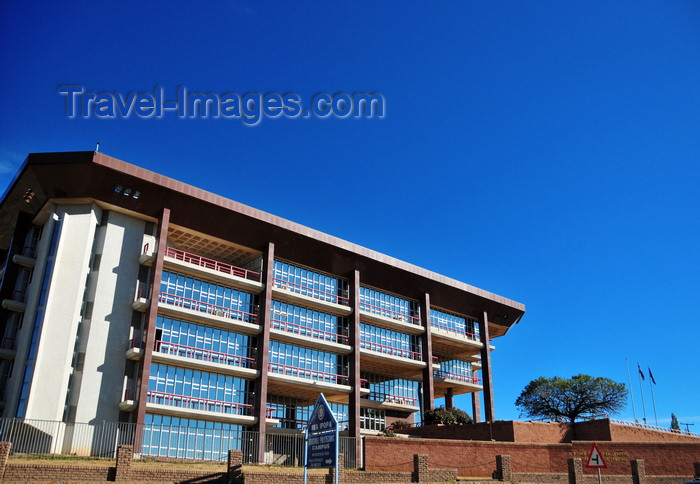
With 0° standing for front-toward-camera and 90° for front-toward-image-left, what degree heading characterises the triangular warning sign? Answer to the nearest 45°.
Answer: approximately 0°

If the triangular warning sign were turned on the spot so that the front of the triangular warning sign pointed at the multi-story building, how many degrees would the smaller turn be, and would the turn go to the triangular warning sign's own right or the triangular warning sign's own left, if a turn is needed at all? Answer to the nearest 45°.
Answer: approximately 90° to the triangular warning sign's own right

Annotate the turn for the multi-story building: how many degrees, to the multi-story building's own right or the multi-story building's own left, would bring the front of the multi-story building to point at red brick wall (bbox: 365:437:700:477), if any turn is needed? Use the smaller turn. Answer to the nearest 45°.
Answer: approximately 45° to the multi-story building's own left

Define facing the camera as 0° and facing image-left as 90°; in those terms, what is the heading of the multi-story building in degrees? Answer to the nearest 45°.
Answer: approximately 315°

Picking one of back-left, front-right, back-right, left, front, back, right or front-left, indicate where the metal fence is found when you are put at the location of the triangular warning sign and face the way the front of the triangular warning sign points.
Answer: right

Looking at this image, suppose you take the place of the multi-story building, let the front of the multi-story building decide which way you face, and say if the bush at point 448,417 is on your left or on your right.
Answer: on your left

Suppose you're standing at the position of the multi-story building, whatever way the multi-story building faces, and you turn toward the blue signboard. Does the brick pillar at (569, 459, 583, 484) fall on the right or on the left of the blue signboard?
left

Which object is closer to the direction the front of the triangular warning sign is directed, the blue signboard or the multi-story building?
the blue signboard
